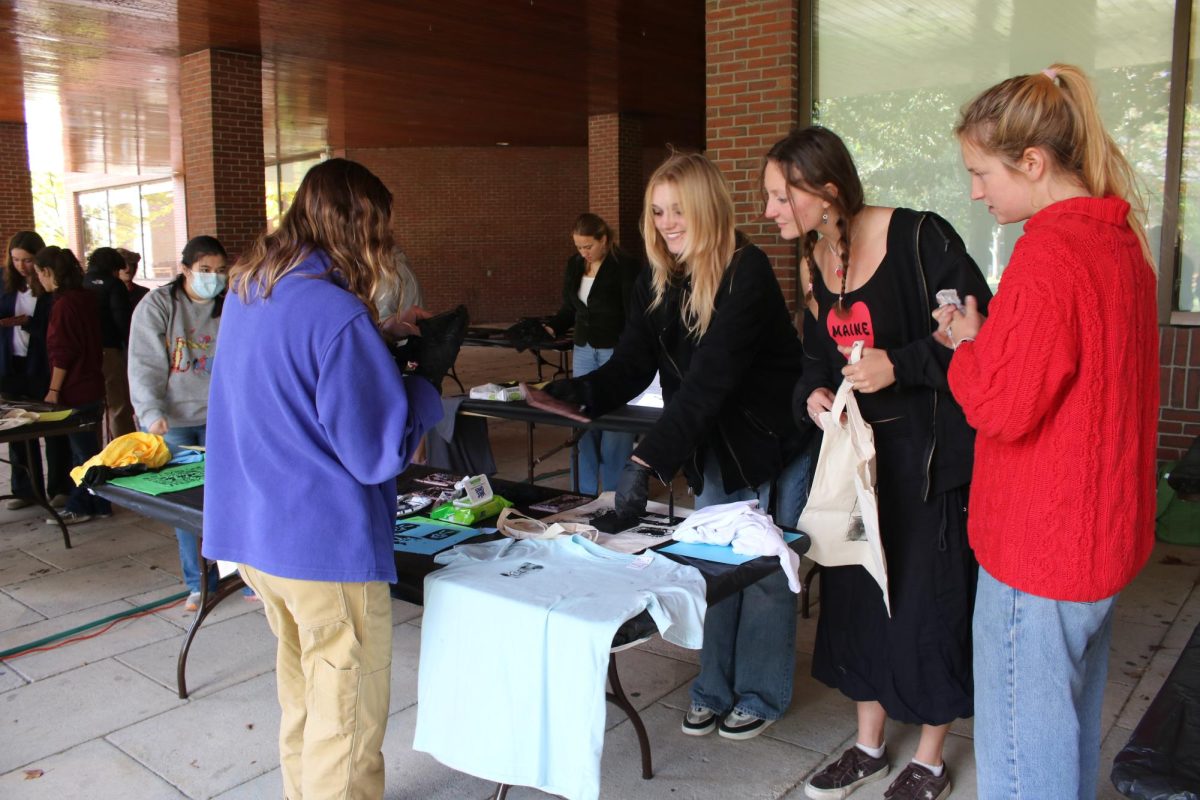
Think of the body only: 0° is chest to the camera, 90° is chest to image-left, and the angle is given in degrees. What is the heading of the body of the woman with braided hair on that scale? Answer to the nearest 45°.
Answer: approximately 45°

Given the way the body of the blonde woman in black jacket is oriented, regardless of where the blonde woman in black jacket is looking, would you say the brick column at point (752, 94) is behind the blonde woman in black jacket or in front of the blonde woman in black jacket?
behind

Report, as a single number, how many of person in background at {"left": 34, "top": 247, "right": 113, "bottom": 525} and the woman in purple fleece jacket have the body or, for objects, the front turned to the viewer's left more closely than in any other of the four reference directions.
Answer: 1

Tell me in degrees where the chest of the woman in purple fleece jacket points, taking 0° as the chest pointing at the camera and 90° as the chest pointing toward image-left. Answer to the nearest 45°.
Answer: approximately 225°

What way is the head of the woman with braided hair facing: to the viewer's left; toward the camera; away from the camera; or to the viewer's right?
to the viewer's left

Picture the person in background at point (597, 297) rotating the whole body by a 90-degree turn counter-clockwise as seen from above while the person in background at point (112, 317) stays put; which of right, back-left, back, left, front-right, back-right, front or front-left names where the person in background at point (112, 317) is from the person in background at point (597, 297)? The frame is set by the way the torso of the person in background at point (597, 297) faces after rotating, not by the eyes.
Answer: back-right

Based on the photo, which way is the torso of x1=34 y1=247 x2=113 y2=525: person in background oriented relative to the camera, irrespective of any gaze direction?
to the viewer's left

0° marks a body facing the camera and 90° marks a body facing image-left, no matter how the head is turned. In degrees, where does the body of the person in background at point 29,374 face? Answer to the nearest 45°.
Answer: approximately 45°

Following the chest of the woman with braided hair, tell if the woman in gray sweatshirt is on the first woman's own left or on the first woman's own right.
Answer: on the first woman's own right

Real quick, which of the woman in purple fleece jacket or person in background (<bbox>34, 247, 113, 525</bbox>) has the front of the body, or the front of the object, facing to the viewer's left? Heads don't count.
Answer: the person in background

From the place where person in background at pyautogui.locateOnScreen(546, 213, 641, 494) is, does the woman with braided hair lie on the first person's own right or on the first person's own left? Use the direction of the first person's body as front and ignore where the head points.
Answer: on the first person's own left

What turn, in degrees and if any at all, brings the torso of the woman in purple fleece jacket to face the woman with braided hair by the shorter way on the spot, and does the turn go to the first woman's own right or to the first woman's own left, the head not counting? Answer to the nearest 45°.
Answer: approximately 45° to the first woman's own right

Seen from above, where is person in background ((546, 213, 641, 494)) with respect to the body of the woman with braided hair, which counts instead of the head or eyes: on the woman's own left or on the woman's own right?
on the woman's own right

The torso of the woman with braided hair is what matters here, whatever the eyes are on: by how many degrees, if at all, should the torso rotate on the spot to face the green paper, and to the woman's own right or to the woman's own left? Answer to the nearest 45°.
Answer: approximately 45° to the woman's own right

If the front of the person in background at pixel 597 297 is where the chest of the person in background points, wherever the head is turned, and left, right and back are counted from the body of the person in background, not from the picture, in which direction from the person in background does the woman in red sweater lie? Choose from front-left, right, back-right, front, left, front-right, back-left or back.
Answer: front-left
